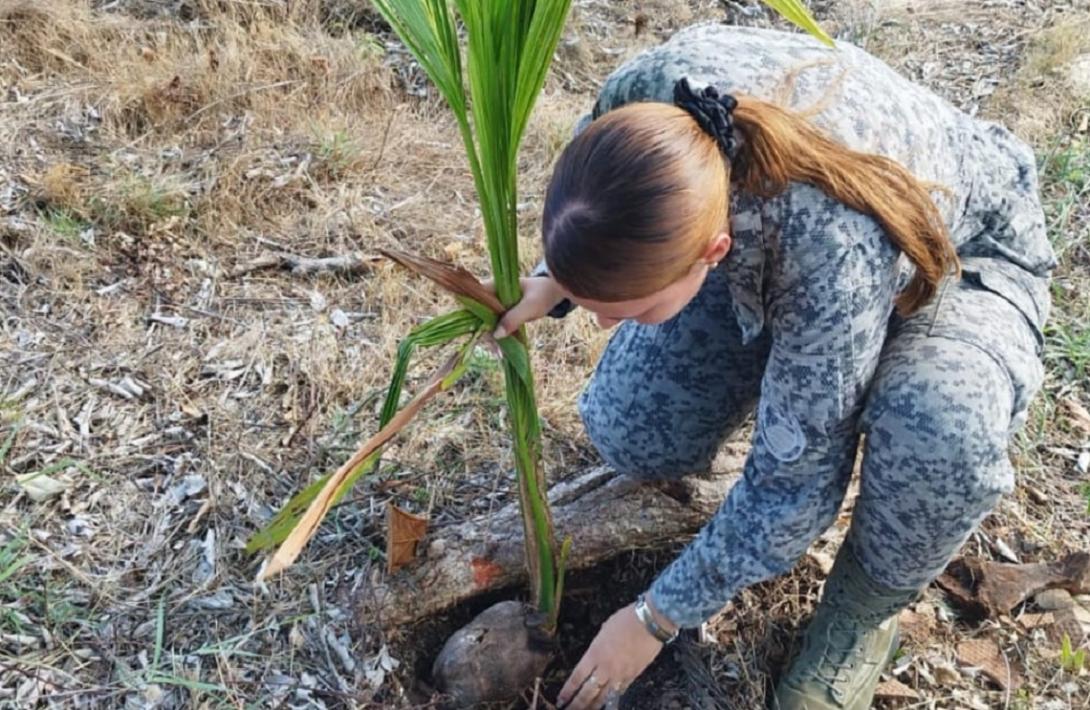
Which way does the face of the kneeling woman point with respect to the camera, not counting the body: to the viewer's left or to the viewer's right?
to the viewer's left

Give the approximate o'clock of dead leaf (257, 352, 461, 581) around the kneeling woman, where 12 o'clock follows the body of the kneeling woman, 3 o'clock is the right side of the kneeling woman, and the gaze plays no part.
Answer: The dead leaf is roughly at 12 o'clock from the kneeling woman.

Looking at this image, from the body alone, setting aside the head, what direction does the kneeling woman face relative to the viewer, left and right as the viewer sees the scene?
facing the viewer and to the left of the viewer

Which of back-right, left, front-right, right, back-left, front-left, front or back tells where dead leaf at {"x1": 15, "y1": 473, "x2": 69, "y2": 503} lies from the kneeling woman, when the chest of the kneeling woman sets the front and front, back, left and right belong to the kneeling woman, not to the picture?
front-right

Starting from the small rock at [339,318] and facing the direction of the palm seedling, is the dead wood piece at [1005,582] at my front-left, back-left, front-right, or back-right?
front-left
